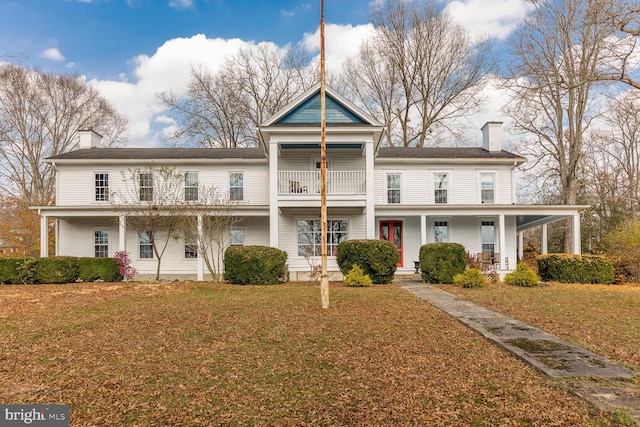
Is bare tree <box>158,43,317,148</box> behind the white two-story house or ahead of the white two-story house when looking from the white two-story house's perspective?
behind

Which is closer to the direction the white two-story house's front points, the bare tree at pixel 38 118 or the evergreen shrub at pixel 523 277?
the evergreen shrub

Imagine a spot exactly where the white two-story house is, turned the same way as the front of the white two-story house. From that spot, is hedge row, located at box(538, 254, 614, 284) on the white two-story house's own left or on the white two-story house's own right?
on the white two-story house's own left

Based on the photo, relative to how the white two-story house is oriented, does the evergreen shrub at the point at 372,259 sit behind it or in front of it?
in front

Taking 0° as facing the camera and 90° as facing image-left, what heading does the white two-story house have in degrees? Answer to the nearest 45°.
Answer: approximately 0°

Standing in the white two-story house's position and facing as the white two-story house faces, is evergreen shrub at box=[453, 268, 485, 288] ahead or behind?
ahead
